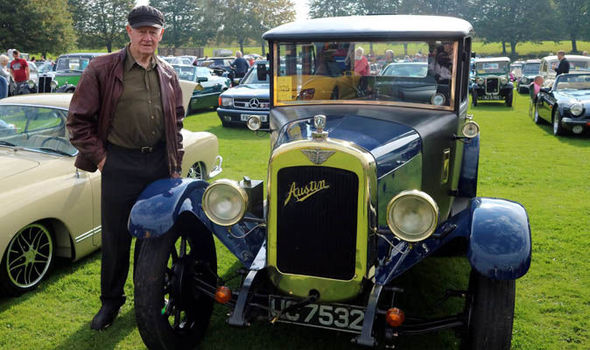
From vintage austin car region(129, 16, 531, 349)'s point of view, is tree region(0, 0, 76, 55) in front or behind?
behind

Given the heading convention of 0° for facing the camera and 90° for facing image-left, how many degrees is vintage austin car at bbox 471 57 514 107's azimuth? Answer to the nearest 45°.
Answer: approximately 0°

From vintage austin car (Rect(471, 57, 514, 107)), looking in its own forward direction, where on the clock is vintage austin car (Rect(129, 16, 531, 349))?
vintage austin car (Rect(129, 16, 531, 349)) is roughly at 12 o'clock from vintage austin car (Rect(471, 57, 514, 107)).

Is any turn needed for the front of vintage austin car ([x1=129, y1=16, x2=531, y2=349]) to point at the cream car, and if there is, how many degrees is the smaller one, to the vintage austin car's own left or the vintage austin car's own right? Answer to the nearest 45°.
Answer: approximately 135° to the vintage austin car's own right

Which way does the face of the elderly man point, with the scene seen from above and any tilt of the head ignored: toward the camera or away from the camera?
toward the camera

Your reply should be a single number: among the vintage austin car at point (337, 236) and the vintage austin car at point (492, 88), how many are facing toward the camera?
2

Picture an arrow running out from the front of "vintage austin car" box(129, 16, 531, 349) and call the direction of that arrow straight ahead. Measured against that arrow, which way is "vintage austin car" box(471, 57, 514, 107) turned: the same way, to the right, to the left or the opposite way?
the same way

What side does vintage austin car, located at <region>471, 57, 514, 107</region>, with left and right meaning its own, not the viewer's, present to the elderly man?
front

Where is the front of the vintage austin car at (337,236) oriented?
toward the camera
